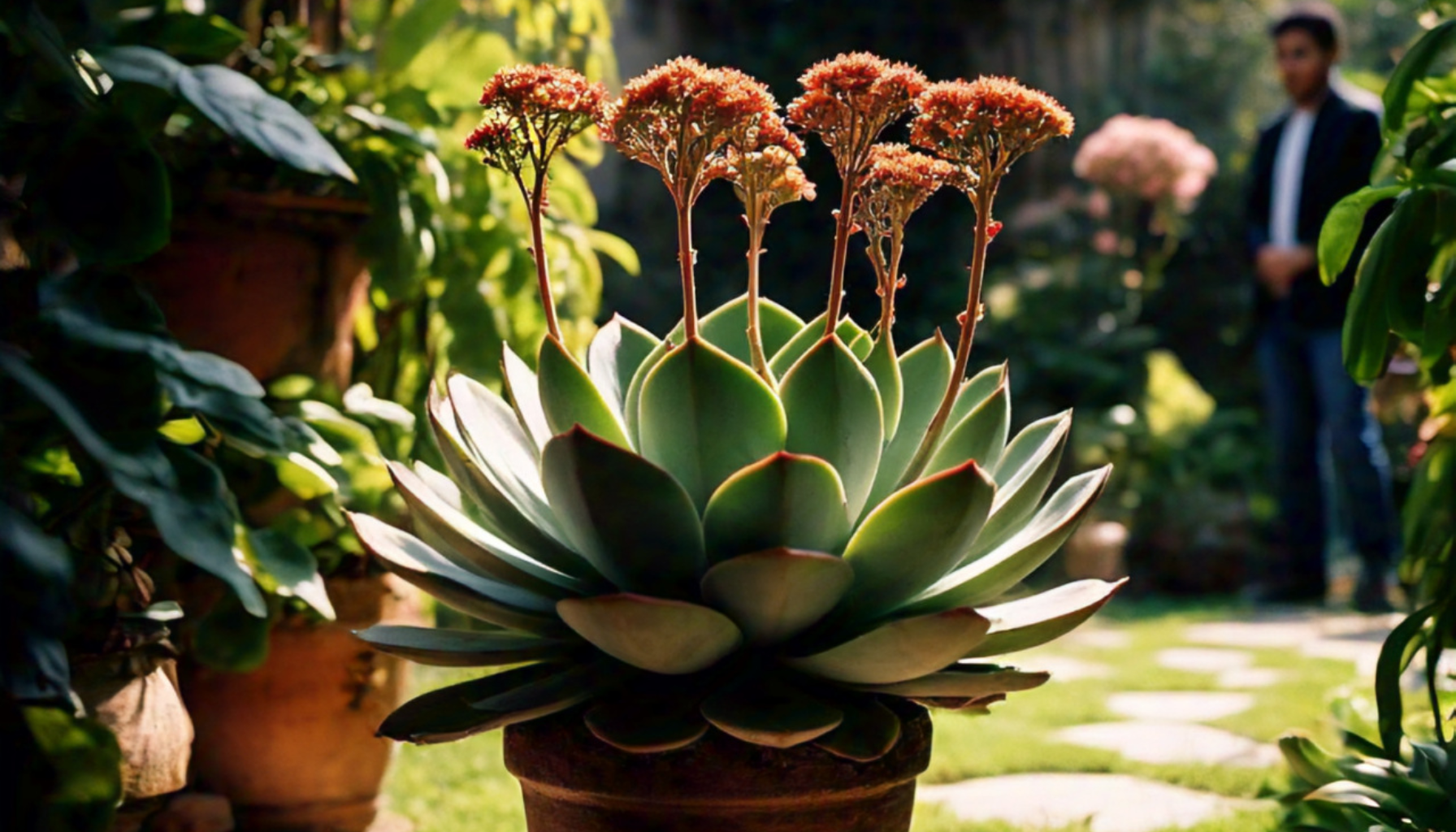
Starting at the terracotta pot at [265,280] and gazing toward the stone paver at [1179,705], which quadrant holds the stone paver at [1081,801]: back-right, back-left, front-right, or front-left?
front-right

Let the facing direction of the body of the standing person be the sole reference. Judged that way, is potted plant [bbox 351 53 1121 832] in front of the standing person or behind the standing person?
in front

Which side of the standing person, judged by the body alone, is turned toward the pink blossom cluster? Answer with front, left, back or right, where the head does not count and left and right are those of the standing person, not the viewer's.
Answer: right

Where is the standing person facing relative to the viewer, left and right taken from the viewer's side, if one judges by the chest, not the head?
facing the viewer and to the left of the viewer

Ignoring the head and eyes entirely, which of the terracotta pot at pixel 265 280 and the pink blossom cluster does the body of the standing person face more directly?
the terracotta pot

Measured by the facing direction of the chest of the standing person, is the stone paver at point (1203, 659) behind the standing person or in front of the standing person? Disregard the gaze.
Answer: in front
